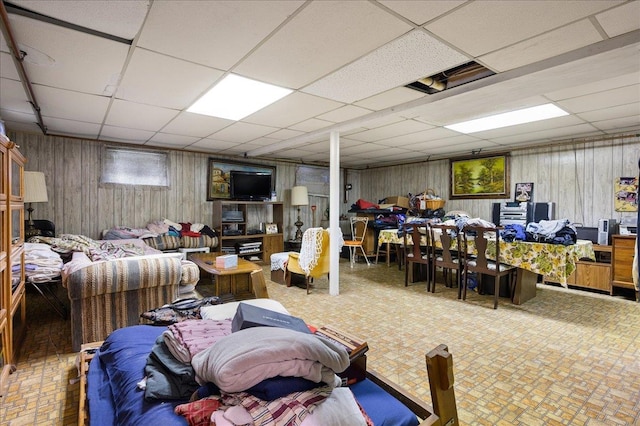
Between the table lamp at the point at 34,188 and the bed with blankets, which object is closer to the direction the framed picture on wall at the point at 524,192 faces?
the bed with blankets

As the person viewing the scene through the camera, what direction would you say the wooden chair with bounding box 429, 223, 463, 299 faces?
facing away from the viewer and to the right of the viewer

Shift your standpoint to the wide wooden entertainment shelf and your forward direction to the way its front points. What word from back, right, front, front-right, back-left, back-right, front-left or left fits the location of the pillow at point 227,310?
front-right

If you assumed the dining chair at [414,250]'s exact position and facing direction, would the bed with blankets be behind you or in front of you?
behind

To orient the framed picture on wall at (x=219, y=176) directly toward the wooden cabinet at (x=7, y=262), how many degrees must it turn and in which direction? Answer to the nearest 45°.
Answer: approximately 45° to its right

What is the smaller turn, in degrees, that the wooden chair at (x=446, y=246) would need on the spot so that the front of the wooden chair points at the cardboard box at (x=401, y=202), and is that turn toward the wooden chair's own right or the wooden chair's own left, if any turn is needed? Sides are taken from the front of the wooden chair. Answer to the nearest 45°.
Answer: approximately 45° to the wooden chair's own left

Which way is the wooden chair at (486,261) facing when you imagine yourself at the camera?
facing away from the viewer and to the right of the viewer

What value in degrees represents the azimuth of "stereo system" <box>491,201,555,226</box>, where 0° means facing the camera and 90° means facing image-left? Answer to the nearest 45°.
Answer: approximately 0°

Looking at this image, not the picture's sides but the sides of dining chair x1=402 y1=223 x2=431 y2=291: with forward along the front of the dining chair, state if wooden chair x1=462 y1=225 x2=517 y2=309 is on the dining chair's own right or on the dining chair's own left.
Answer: on the dining chair's own right

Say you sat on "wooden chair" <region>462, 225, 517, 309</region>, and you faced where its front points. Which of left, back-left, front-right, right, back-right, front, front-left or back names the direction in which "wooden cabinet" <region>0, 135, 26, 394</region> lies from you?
back

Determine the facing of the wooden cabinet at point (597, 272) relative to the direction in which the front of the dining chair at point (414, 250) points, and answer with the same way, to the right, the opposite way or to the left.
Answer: the opposite way
